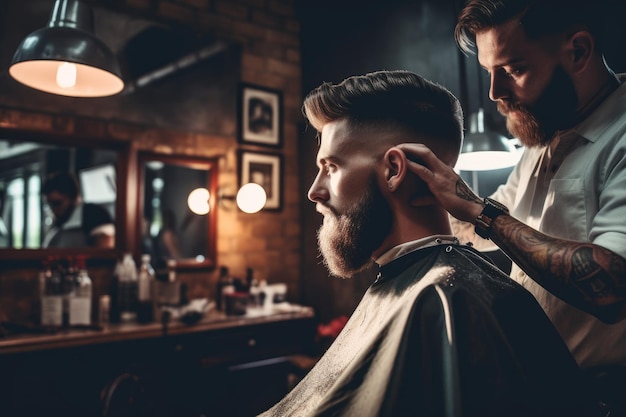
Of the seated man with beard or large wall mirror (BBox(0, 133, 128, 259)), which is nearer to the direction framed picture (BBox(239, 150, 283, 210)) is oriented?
the seated man with beard

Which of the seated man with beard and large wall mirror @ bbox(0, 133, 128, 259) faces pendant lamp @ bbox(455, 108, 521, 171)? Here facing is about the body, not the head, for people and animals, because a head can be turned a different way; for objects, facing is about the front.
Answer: the large wall mirror

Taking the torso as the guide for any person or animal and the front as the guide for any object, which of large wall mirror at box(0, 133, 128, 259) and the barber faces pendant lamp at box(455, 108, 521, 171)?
the large wall mirror

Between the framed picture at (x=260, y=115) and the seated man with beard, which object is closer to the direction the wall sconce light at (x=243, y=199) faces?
the seated man with beard

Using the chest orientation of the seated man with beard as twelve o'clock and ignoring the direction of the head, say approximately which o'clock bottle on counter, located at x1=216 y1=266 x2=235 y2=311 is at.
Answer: The bottle on counter is roughly at 2 o'clock from the seated man with beard.

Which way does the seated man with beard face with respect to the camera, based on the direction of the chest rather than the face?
to the viewer's left

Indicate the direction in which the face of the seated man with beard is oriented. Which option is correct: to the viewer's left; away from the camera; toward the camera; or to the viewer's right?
to the viewer's left

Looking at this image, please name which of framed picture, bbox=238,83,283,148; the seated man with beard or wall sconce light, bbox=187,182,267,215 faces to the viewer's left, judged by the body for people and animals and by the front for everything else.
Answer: the seated man with beard

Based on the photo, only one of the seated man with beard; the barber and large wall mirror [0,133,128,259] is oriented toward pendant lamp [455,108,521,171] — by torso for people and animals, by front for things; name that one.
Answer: the large wall mirror
